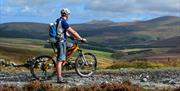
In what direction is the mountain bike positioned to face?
to the viewer's right

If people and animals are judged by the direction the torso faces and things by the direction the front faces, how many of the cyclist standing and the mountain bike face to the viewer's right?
2

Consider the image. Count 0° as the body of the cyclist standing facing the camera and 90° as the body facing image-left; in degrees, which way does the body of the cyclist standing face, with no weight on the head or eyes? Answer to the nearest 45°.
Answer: approximately 270°

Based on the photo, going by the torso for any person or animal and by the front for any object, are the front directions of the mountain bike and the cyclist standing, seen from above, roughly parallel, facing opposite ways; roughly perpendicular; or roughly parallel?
roughly parallel
